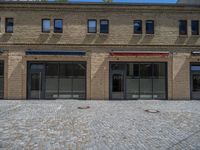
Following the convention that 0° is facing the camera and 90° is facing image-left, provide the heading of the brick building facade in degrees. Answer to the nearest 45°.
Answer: approximately 0°
